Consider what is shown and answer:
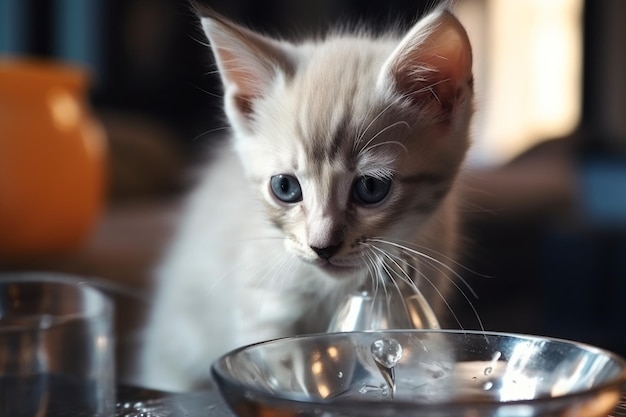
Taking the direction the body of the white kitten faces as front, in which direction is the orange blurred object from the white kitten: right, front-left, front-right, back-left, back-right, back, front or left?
back-right

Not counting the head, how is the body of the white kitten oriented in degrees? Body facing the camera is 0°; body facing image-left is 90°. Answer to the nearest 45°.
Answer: approximately 0°
